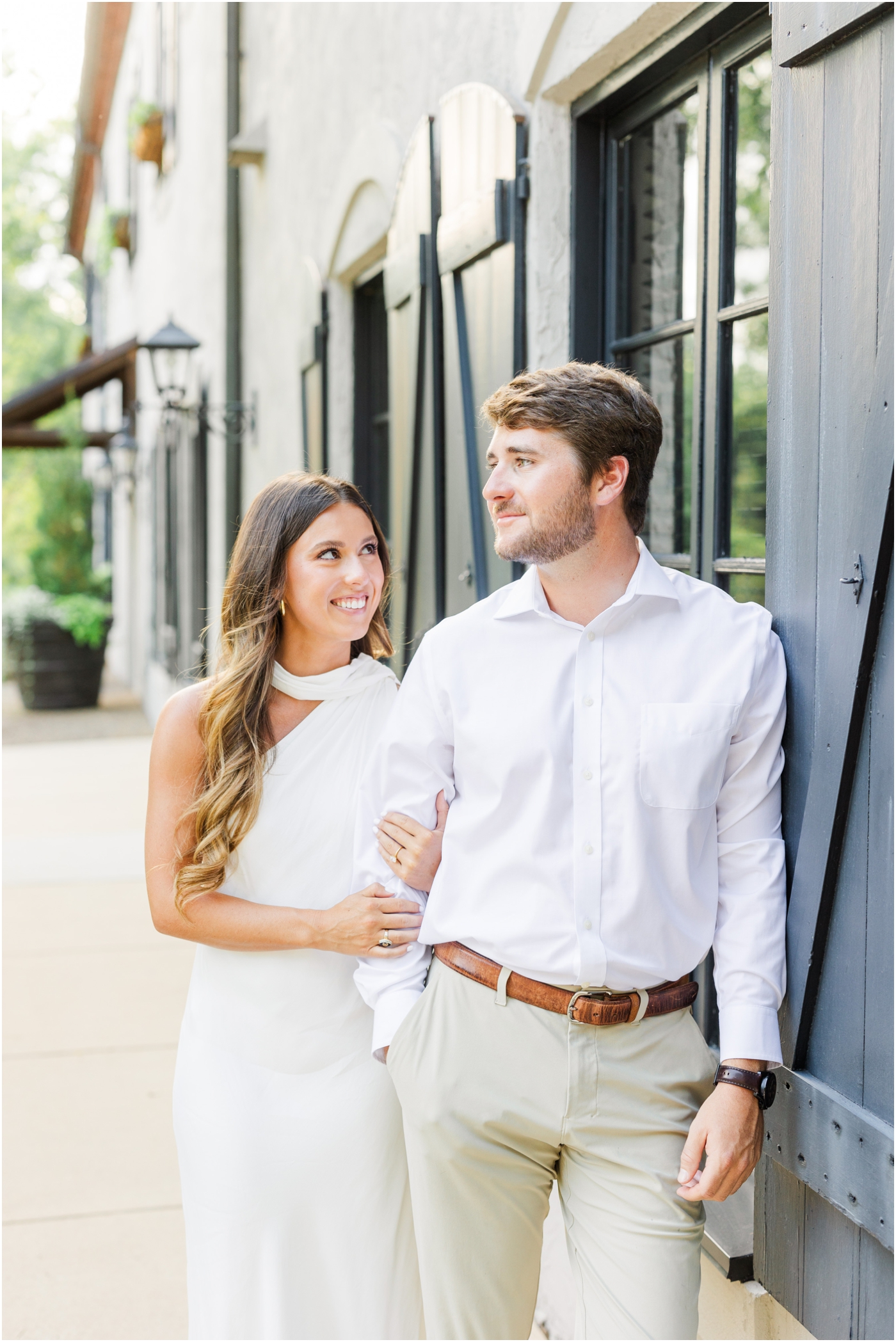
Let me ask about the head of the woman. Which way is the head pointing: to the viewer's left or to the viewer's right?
to the viewer's right

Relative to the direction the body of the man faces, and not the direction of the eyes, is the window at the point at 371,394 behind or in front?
behind

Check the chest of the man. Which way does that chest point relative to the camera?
toward the camera

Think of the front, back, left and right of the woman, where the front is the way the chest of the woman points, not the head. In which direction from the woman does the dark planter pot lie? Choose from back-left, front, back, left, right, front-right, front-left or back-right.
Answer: back-left

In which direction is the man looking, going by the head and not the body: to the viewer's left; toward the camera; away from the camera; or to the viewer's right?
to the viewer's left

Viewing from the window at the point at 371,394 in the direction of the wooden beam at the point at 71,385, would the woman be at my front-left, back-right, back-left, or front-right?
back-left

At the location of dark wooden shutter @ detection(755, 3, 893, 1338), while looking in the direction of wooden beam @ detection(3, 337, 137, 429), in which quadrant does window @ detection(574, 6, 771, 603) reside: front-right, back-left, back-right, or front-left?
front-right

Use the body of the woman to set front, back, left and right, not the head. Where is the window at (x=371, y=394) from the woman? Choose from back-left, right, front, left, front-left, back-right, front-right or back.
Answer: back-left

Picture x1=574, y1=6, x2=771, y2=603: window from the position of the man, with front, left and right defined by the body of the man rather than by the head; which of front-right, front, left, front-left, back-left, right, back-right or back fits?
back

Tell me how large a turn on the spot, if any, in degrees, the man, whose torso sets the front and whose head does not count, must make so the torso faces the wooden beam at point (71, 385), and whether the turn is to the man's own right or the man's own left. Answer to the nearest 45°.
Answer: approximately 135° to the man's own right

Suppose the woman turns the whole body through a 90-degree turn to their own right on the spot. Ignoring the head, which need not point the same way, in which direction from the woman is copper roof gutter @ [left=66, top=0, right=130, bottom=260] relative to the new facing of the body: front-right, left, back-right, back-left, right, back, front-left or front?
back-right

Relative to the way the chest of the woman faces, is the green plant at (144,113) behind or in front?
behind

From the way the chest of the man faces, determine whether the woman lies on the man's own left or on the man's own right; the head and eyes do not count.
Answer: on the man's own right

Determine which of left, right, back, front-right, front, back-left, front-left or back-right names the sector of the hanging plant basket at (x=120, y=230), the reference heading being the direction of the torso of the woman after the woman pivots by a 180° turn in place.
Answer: front-right

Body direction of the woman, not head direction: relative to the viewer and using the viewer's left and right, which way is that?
facing the viewer and to the right of the viewer

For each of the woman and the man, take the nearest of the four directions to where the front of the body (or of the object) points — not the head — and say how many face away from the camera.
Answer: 0

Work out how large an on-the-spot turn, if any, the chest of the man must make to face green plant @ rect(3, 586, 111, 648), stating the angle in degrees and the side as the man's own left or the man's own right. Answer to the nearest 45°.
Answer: approximately 135° to the man's own right
